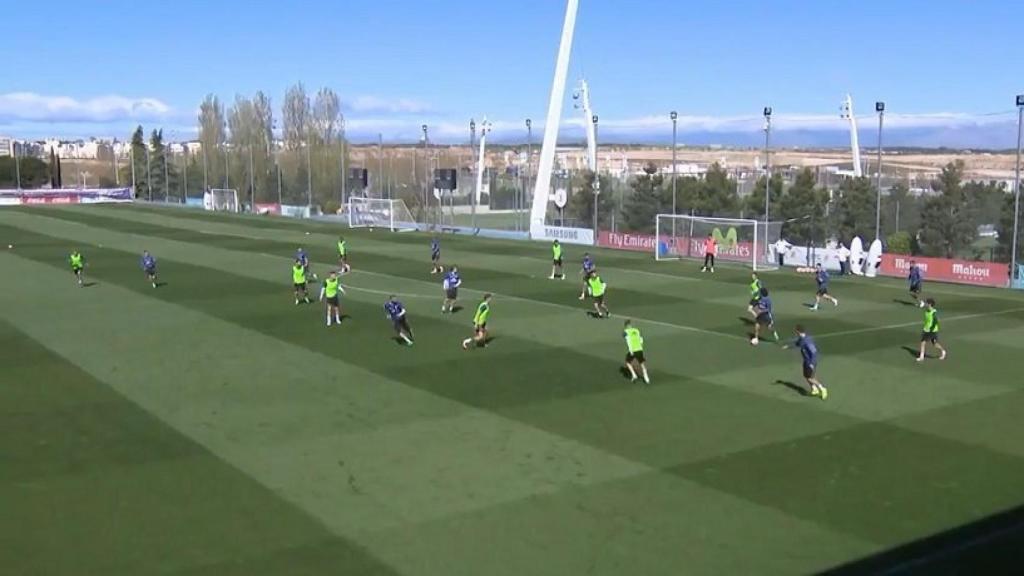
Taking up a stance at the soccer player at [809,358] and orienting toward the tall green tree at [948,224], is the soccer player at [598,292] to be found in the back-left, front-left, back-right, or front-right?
front-left

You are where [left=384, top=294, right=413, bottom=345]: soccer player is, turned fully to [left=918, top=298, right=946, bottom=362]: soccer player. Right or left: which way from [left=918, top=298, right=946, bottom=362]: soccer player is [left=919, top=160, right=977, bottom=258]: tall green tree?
left

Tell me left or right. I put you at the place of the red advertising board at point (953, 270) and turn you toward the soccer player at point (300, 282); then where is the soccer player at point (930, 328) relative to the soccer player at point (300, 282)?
left

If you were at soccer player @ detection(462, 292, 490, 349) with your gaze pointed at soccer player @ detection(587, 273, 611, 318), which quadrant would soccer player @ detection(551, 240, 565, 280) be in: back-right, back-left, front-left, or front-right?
front-left

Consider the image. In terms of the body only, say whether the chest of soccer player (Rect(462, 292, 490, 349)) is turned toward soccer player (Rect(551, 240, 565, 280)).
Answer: no

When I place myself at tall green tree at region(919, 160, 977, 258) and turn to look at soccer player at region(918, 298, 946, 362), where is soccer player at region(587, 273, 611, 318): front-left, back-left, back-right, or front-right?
front-right

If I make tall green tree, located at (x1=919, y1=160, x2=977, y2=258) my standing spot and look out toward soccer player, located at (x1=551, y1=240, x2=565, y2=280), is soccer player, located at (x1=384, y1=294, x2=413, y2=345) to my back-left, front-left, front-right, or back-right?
front-left
